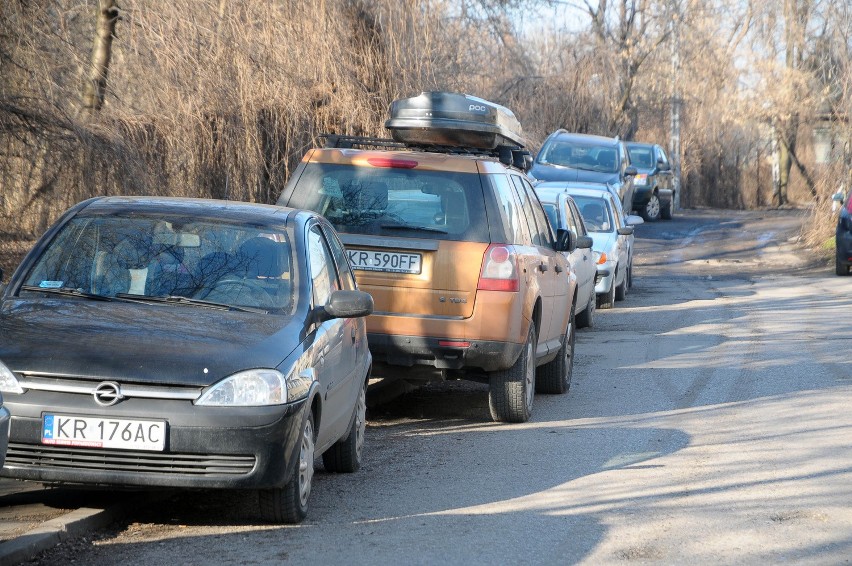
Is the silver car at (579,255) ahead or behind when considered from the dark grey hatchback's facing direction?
behind

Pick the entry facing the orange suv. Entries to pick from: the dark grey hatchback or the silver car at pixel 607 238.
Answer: the silver car

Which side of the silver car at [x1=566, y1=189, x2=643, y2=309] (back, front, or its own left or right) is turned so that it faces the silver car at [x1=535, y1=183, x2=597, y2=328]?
front

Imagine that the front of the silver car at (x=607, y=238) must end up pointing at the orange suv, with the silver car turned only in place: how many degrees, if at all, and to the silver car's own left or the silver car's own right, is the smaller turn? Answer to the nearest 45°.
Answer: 0° — it already faces it

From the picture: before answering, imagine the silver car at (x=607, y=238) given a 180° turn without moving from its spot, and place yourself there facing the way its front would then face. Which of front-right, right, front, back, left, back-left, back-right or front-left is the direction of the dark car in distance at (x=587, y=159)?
front

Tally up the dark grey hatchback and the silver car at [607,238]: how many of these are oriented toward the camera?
2

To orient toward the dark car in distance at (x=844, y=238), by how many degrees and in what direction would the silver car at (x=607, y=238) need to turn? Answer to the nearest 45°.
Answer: approximately 135° to its left

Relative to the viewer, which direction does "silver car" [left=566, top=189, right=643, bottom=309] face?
toward the camera

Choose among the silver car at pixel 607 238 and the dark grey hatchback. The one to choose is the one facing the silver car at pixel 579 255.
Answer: the silver car at pixel 607 238

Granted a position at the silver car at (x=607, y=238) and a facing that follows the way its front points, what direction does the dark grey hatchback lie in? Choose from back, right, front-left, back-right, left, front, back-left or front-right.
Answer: front

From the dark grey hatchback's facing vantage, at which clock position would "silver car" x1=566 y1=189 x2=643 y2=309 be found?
The silver car is roughly at 7 o'clock from the dark grey hatchback.

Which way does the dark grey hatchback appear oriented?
toward the camera
